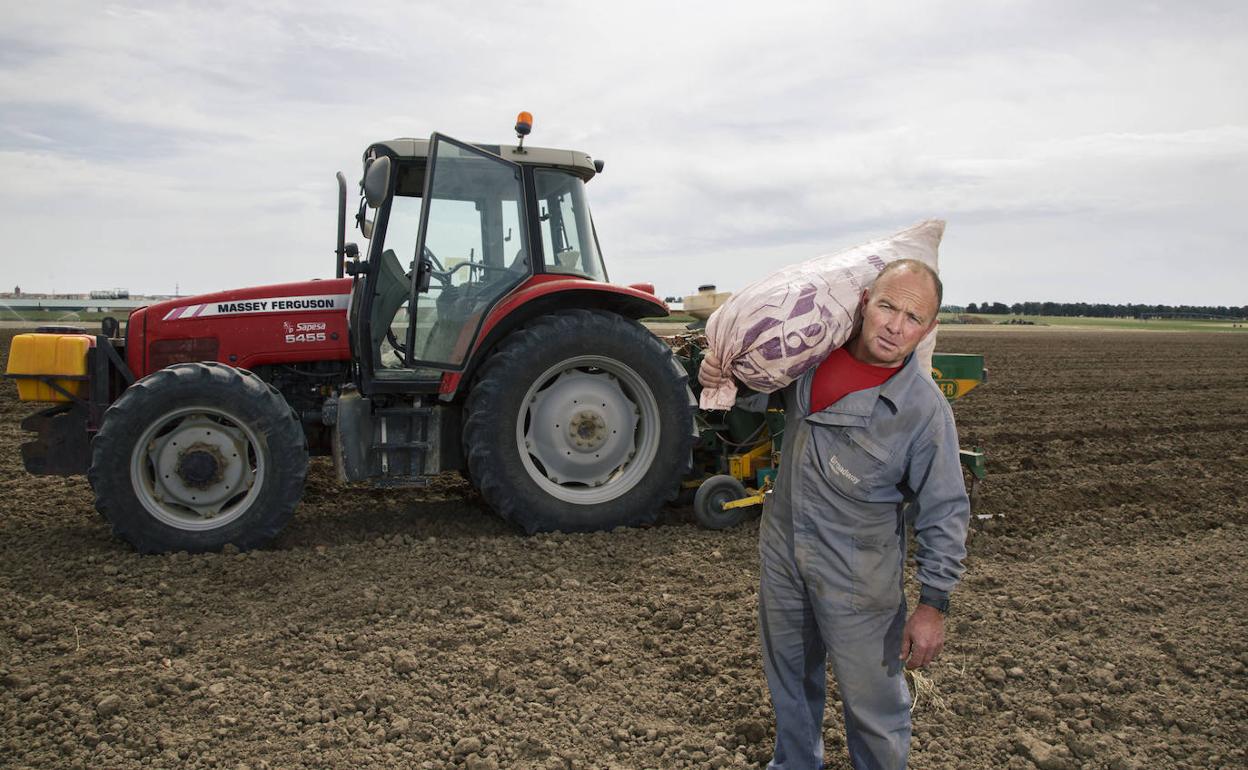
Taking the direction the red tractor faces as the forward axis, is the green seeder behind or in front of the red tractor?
behind

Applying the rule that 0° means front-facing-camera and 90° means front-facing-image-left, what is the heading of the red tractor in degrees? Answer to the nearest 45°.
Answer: approximately 90°

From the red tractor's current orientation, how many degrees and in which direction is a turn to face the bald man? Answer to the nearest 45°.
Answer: approximately 90° to its left
